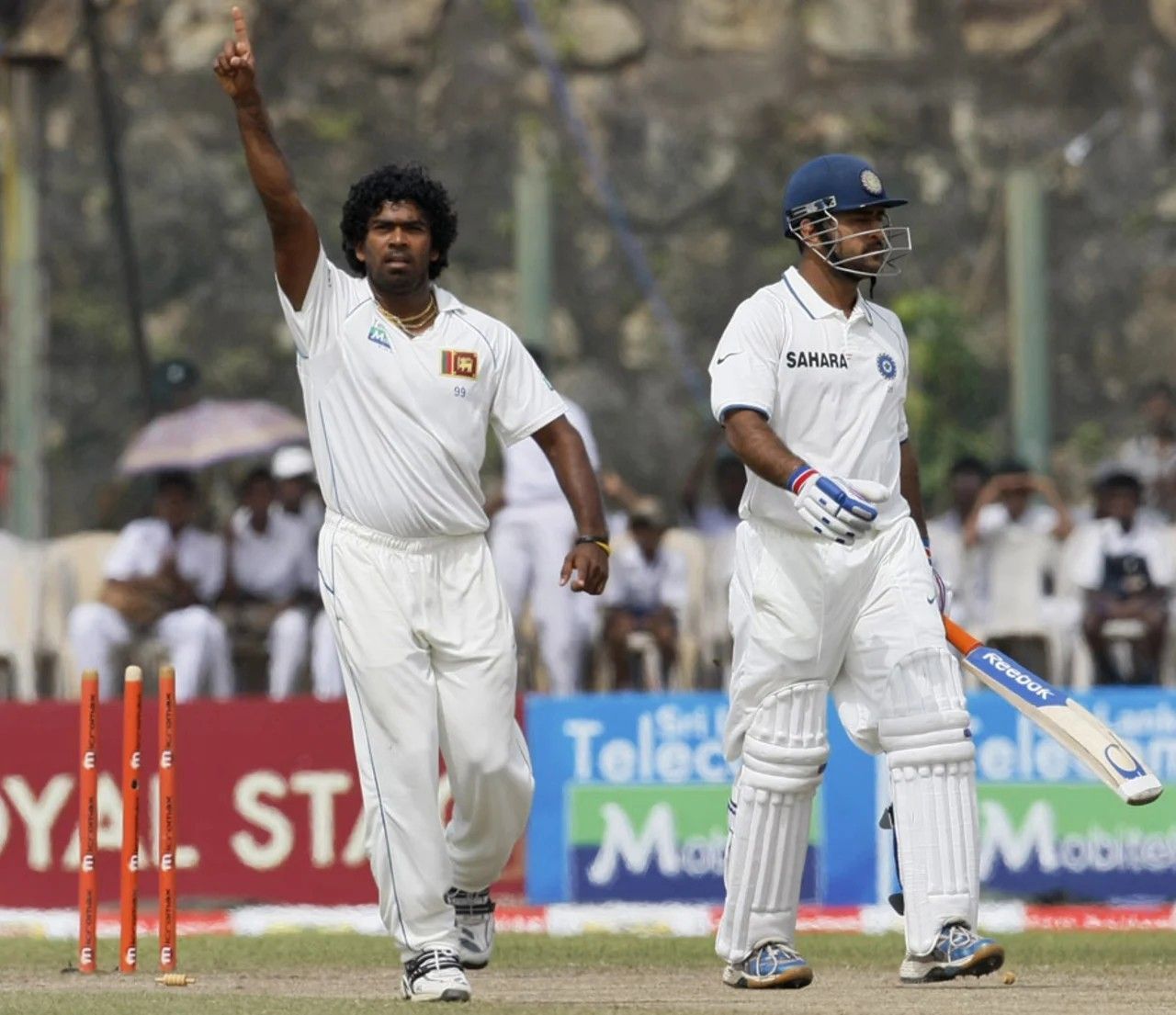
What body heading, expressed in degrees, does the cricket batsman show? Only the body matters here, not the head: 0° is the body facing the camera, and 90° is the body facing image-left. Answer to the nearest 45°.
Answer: approximately 315°

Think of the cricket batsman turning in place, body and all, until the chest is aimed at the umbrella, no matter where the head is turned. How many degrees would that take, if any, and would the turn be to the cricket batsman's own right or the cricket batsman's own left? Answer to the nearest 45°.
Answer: approximately 180°

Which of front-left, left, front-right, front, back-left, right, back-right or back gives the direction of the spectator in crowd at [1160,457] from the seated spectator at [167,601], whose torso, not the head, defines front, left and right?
left

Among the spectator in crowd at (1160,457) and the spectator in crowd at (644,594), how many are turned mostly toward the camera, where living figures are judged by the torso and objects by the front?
2

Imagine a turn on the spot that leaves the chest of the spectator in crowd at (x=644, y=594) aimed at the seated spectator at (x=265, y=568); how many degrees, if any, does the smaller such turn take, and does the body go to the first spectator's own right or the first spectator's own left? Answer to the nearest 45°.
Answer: approximately 90° to the first spectator's own right

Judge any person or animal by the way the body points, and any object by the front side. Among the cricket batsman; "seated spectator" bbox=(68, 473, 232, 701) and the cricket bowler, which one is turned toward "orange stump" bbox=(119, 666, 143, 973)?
the seated spectator

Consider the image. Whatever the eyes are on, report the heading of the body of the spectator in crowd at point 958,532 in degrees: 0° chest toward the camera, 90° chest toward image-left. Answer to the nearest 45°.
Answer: approximately 0°

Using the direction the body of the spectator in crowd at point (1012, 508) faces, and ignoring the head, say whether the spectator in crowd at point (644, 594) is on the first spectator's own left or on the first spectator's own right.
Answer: on the first spectator's own right

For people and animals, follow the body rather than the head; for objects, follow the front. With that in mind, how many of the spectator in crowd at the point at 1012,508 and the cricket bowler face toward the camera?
2

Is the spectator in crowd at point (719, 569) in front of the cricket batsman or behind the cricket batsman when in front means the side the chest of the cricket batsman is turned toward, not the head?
behind
